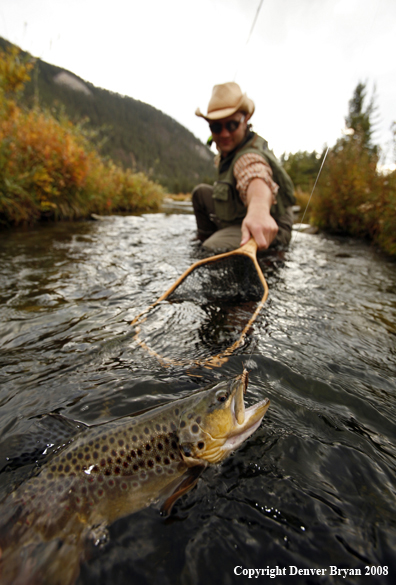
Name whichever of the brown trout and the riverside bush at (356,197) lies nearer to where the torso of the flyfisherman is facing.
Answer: the brown trout

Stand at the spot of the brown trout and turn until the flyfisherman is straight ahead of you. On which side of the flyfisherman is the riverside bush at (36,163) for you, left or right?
left

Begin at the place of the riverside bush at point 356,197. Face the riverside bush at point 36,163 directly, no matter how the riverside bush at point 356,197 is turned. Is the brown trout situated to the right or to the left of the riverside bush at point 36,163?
left

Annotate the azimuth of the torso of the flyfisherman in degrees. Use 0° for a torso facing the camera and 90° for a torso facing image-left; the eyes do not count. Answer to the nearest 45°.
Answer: approximately 45°

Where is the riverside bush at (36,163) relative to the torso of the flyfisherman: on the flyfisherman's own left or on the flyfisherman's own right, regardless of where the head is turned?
on the flyfisherman's own right

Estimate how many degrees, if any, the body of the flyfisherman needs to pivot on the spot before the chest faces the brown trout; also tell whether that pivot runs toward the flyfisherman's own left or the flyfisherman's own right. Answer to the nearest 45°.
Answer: approximately 45° to the flyfisherman's own left
